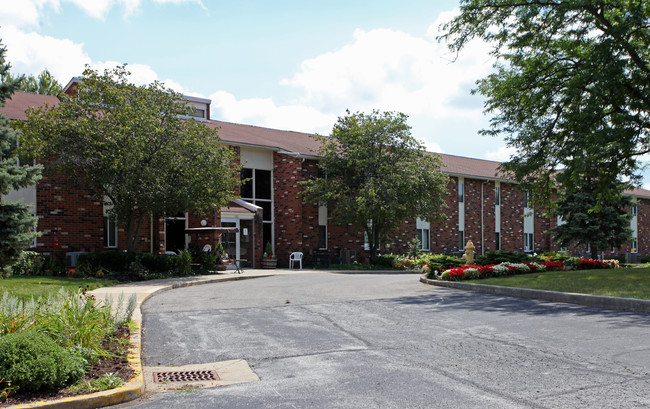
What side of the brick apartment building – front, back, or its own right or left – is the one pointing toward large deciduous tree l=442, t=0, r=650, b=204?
front

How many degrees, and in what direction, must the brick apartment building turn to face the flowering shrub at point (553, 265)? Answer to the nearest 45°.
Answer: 0° — it already faces it

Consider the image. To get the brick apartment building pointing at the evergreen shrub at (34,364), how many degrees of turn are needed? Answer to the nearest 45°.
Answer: approximately 45° to its right

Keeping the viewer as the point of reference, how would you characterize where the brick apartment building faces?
facing the viewer and to the right of the viewer
